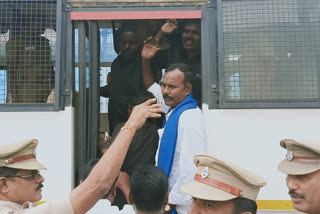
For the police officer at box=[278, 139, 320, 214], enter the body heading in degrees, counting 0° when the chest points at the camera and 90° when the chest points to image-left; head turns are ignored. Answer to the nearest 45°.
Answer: approximately 45°

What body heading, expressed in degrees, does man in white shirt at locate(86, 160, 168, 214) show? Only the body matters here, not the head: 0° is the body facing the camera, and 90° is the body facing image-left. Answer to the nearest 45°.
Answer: approximately 180°

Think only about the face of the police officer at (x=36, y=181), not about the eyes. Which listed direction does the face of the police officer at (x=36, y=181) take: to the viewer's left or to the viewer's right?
to the viewer's right

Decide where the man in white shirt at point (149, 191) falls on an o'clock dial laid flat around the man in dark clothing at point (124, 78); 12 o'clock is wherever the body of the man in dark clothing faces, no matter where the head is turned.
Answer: The man in white shirt is roughly at 12 o'clock from the man in dark clothing.

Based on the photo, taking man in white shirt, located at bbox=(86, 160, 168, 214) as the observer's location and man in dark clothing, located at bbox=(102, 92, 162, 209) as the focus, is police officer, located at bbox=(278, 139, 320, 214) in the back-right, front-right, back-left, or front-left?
back-right

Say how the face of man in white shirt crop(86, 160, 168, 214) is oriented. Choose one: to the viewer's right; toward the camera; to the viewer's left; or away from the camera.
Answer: away from the camera

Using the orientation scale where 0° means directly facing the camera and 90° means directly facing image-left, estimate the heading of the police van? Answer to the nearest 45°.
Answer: approximately 90°
